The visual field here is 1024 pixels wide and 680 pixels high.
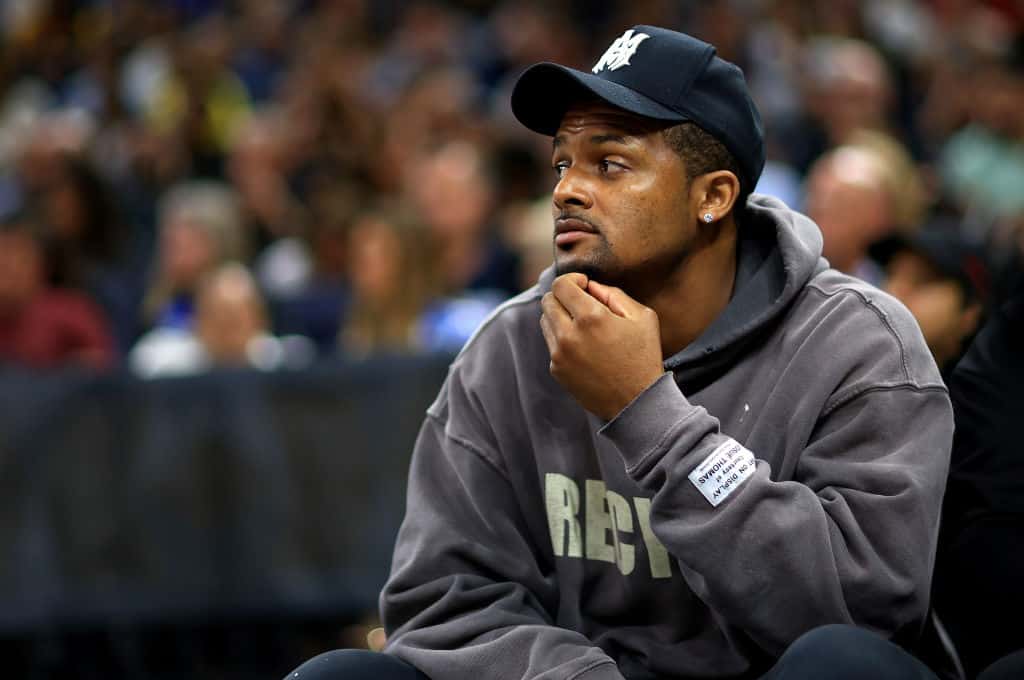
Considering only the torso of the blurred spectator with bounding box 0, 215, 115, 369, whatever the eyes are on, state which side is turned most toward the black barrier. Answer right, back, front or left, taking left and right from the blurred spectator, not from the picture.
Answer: front

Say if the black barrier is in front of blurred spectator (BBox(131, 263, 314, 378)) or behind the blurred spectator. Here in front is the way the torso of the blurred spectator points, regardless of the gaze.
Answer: in front

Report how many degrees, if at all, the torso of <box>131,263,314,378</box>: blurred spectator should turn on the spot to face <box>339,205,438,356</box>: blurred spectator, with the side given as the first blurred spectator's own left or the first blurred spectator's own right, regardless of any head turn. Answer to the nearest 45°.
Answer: approximately 90° to the first blurred spectator's own left

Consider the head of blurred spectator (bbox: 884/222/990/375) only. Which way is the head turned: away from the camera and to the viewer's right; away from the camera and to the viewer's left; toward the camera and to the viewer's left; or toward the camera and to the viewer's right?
toward the camera and to the viewer's left

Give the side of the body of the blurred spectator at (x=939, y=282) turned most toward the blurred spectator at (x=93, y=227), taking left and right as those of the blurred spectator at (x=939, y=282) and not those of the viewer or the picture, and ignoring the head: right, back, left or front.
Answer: right

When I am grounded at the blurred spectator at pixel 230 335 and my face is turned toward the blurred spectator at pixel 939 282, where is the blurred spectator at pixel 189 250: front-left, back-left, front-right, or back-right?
back-left

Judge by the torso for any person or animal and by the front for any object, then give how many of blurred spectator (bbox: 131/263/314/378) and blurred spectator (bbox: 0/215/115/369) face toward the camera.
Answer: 2

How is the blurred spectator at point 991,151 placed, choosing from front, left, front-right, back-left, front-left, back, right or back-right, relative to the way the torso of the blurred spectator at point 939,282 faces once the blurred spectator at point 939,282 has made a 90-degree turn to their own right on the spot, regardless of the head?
front-right

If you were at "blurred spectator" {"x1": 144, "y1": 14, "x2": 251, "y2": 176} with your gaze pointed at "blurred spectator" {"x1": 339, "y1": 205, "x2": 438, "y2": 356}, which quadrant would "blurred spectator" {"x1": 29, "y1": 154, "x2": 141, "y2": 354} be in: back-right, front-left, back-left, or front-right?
front-right

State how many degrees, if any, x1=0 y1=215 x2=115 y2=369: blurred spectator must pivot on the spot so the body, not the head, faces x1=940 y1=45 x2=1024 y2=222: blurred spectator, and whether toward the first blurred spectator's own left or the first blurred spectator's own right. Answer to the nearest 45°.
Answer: approximately 90° to the first blurred spectator's own left

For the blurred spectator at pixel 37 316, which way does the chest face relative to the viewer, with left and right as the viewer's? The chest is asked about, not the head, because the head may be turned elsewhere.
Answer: facing the viewer

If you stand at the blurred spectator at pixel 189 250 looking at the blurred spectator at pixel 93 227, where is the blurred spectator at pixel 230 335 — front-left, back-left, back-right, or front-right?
back-left

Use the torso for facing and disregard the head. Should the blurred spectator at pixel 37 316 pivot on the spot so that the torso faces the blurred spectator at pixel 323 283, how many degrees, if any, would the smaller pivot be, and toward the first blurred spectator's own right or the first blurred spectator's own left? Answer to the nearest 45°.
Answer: approximately 90° to the first blurred spectator's own left

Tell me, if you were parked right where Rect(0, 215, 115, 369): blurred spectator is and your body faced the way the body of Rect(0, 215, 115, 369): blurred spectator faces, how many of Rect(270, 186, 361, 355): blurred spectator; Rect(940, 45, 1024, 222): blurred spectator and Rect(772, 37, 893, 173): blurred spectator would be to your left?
3

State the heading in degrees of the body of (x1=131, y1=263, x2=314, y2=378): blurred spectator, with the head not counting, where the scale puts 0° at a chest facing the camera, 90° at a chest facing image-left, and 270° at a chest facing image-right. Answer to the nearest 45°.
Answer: approximately 0°

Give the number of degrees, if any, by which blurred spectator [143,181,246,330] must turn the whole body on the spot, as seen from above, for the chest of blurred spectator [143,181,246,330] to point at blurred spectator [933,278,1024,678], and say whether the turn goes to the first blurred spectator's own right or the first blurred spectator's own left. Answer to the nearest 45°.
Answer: approximately 45° to the first blurred spectator's own left
